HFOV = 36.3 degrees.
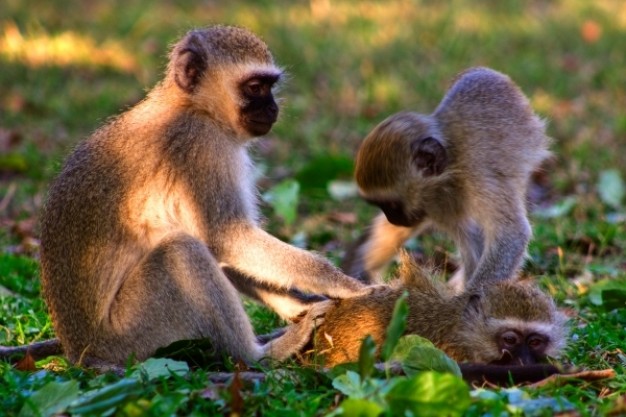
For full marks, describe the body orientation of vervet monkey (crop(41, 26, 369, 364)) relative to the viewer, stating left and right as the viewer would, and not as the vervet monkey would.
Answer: facing to the right of the viewer

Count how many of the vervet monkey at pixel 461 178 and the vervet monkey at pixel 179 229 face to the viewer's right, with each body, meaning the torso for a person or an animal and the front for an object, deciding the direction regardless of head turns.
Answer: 1

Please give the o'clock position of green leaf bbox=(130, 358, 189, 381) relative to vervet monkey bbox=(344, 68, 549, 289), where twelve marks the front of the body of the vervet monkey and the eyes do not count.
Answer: The green leaf is roughly at 10 o'clock from the vervet monkey.

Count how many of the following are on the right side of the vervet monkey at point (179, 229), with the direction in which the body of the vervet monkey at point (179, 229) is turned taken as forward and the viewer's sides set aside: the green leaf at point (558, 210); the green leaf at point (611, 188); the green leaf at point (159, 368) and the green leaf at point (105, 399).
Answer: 2

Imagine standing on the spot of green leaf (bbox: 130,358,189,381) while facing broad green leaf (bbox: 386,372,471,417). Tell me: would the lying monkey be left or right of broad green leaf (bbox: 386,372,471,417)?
left

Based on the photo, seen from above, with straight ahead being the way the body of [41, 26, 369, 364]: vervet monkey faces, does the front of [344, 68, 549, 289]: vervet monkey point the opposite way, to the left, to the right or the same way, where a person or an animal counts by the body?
the opposite way

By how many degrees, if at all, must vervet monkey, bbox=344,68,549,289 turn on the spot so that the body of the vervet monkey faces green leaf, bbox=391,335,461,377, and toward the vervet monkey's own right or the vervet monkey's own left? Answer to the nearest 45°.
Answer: approximately 90° to the vervet monkey's own left

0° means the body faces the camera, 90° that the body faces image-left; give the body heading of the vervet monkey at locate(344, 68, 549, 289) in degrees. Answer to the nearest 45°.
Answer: approximately 90°
